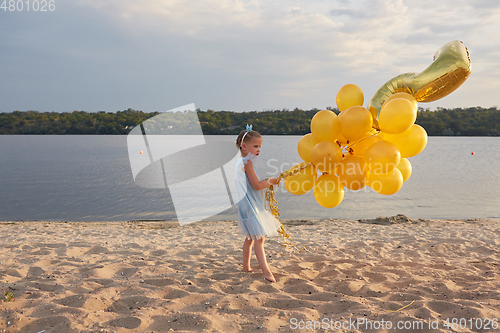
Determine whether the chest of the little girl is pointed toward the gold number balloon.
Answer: yes

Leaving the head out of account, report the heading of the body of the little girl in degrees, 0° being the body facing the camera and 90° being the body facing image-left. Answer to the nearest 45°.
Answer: approximately 270°

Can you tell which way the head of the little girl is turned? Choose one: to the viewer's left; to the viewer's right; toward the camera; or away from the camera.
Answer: to the viewer's right
